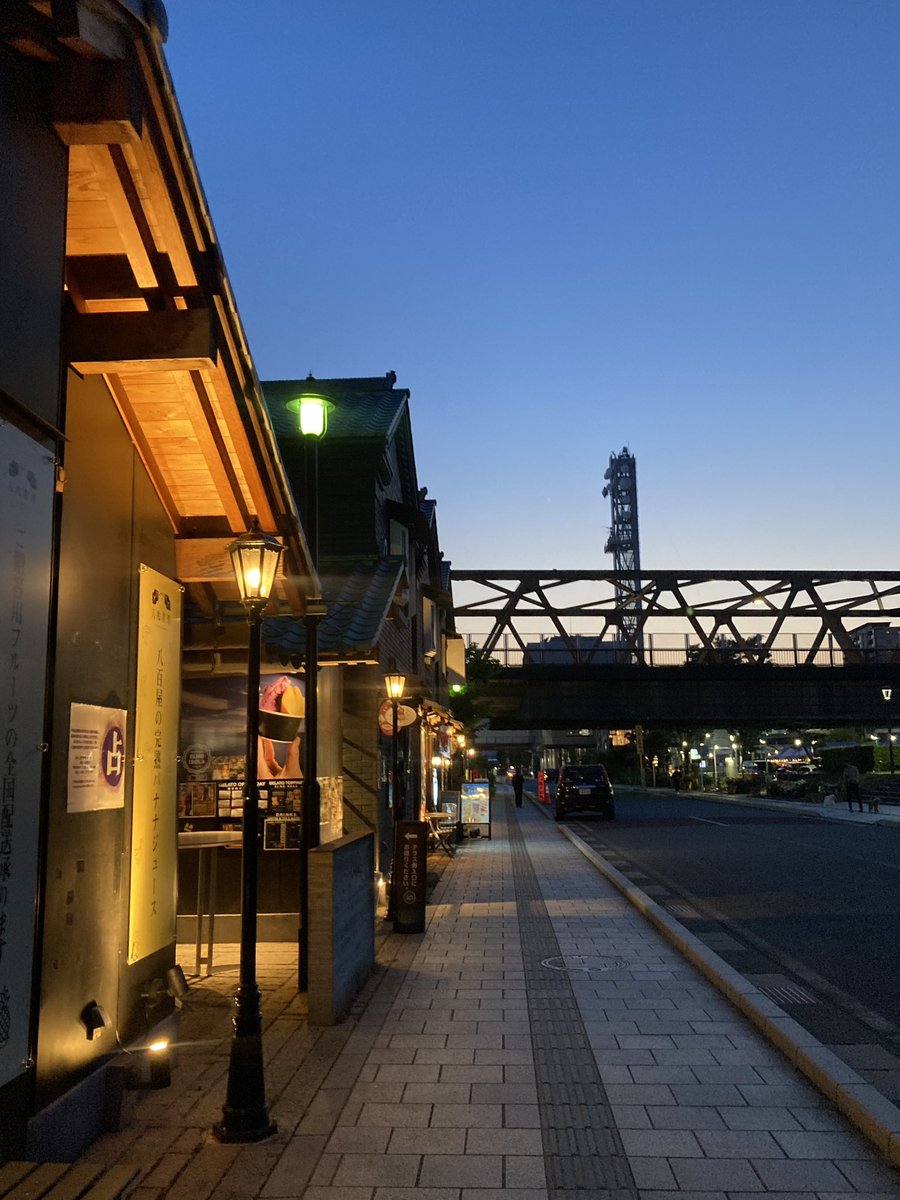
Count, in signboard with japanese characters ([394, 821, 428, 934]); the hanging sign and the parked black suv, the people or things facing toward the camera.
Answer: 2

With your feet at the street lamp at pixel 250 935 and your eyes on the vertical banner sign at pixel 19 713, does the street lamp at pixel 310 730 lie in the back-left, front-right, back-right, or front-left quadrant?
back-right

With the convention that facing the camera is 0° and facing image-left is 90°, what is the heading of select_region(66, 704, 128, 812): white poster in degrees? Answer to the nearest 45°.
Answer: approximately 315°

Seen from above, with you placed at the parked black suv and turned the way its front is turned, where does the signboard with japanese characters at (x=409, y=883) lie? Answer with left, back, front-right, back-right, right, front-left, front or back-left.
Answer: back

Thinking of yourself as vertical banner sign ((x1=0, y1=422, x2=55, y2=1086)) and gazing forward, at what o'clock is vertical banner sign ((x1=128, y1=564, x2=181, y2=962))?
vertical banner sign ((x1=128, y1=564, x2=181, y2=962)) is roughly at 8 o'clock from vertical banner sign ((x1=0, y1=422, x2=55, y2=1086)).

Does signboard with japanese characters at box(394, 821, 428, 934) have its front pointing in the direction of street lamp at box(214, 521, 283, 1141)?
yes

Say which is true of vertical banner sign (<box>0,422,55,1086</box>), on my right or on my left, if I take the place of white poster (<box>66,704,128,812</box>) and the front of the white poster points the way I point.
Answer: on my right

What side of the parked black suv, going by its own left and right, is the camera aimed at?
back

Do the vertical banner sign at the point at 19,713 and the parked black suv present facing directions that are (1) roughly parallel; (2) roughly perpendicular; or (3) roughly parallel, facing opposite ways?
roughly perpendicular

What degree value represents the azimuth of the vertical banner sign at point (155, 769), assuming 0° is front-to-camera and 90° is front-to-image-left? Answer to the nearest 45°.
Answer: approximately 315°
